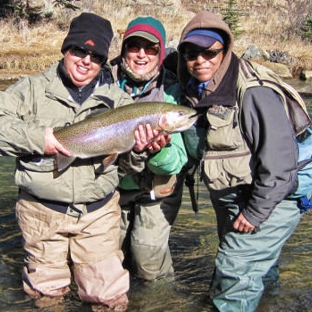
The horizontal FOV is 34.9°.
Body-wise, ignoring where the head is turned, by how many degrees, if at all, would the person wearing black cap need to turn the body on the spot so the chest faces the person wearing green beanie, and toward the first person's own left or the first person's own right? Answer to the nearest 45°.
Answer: approximately 135° to the first person's own left

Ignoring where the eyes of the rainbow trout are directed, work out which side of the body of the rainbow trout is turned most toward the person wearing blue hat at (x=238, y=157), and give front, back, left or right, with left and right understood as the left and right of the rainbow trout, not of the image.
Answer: front

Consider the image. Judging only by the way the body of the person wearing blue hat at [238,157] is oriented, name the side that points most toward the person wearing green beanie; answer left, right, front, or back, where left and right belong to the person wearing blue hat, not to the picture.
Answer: right

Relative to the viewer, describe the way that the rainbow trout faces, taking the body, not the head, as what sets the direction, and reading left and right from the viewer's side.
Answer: facing to the right of the viewer

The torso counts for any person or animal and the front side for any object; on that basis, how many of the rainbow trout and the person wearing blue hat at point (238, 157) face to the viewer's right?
1

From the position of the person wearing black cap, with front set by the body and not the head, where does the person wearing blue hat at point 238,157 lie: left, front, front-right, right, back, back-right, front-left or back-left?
left

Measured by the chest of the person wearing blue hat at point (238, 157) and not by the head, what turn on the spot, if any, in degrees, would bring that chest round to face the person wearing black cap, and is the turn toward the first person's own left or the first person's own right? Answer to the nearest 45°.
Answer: approximately 45° to the first person's own right

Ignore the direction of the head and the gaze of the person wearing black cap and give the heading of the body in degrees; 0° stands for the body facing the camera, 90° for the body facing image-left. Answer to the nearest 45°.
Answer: approximately 0°

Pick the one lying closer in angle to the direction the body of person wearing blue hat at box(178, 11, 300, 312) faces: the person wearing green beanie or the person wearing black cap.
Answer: the person wearing black cap
